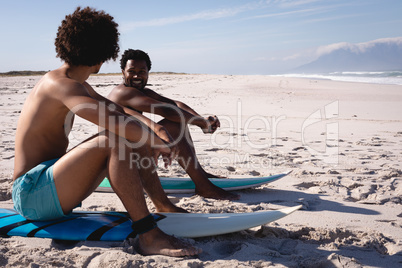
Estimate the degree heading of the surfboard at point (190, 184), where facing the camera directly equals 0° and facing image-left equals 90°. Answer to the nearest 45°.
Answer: approximately 270°

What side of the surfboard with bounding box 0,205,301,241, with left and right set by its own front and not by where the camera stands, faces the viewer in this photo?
right

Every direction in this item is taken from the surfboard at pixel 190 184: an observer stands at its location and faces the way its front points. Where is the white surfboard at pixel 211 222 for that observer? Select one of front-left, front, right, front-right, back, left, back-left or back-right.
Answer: right

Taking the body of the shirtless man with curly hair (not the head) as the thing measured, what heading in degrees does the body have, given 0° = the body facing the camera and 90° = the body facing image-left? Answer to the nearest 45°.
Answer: approximately 270°

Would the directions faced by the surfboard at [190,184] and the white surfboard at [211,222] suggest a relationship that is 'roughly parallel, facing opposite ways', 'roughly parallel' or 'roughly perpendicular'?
roughly parallel

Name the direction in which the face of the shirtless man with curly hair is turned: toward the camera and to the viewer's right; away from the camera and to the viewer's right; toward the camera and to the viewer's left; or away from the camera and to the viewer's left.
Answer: away from the camera and to the viewer's right

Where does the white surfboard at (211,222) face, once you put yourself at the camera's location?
facing to the right of the viewer
